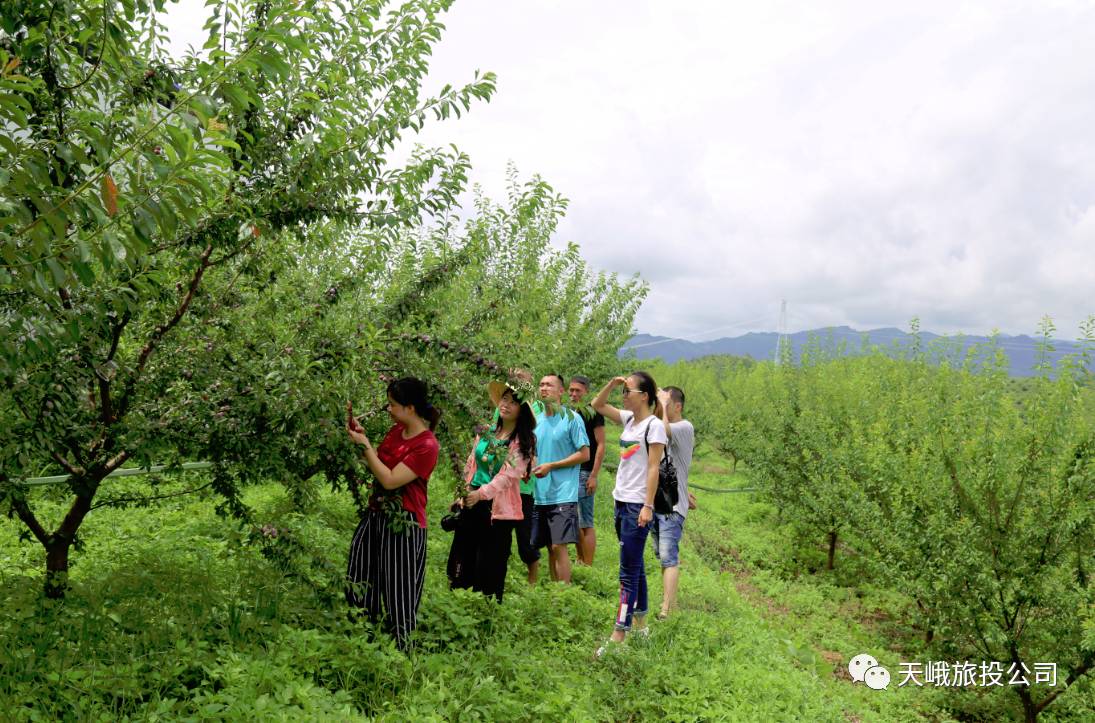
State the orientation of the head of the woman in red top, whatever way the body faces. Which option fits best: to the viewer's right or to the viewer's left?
to the viewer's left

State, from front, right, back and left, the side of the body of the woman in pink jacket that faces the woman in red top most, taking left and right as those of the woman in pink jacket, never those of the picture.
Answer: front

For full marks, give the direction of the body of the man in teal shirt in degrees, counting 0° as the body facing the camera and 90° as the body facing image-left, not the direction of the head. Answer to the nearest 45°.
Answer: approximately 45°

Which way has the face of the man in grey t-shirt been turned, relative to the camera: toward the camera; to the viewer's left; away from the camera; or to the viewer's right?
to the viewer's left

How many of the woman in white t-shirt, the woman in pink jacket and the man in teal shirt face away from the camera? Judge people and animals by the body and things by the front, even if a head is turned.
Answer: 0

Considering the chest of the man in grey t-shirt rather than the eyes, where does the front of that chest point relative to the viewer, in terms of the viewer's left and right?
facing to the left of the viewer

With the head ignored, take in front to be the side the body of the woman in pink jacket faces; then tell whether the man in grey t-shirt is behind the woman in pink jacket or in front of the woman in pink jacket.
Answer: behind

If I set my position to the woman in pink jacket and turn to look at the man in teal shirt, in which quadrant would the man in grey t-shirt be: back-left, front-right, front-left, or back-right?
front-right

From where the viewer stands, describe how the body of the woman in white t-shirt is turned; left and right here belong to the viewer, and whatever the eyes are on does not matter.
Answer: facing the viewer and to the left of the viewer

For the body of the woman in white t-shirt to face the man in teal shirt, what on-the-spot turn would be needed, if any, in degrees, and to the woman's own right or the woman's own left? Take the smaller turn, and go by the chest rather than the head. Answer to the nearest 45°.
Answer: approximately 90° to the woman's own right
